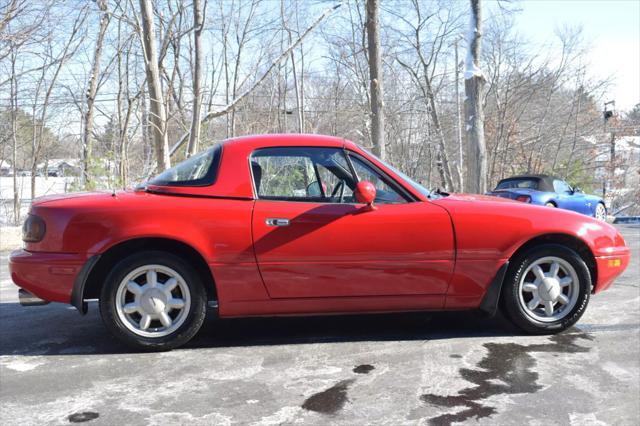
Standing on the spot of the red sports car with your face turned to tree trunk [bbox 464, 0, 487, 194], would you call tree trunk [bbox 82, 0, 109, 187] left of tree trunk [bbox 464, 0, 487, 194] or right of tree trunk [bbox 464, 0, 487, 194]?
left

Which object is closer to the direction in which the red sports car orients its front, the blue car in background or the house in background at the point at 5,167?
the blue car in background

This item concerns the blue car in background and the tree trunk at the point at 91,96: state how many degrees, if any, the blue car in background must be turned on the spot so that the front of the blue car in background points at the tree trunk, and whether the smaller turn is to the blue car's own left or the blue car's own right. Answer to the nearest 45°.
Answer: approximately 135° to the blue car's own left

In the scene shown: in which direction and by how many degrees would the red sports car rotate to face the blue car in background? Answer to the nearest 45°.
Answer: approximately 45° to its left

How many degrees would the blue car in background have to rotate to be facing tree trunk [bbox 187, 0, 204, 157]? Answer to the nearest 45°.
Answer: approximately 180°

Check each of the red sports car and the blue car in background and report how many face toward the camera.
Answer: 0

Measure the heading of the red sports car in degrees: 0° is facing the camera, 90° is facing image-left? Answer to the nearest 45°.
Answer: approximately 270°

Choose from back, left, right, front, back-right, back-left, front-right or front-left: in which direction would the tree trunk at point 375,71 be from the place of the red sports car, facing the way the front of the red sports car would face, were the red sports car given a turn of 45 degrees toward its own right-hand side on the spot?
back-left

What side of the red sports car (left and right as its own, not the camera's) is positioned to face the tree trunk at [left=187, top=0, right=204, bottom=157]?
left

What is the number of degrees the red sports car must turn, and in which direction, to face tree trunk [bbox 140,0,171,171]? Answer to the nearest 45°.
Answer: approximately 90° to its left

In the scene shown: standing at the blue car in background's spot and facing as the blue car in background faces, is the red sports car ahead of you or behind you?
behind

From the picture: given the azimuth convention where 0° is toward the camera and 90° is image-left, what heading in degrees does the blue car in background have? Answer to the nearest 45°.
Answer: approximately 225°
